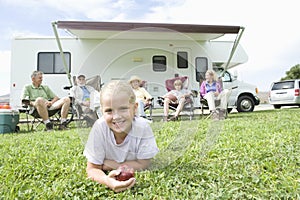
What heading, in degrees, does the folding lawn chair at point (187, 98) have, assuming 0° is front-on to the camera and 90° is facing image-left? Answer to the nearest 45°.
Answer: approximately 0°

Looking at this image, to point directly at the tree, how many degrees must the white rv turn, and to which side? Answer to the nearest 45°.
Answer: approximately 45° to its left

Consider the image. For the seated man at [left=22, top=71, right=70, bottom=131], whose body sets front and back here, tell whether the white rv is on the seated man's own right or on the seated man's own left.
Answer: on the seated man's own left

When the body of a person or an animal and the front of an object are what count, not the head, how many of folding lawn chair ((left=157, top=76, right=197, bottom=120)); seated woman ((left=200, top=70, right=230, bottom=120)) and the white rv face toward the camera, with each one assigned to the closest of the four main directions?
2

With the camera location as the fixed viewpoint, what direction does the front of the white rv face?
facing to the right of the viewer

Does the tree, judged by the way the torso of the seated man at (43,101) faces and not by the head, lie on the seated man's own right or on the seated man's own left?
on the seated man's own left

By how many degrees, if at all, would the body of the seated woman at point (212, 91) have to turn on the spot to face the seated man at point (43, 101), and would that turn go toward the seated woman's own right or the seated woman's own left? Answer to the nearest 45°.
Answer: approximately 45° to the seated woman's own right

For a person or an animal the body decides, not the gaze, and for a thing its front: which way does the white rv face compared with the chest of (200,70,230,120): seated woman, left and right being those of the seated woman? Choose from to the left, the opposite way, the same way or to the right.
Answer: to the left
